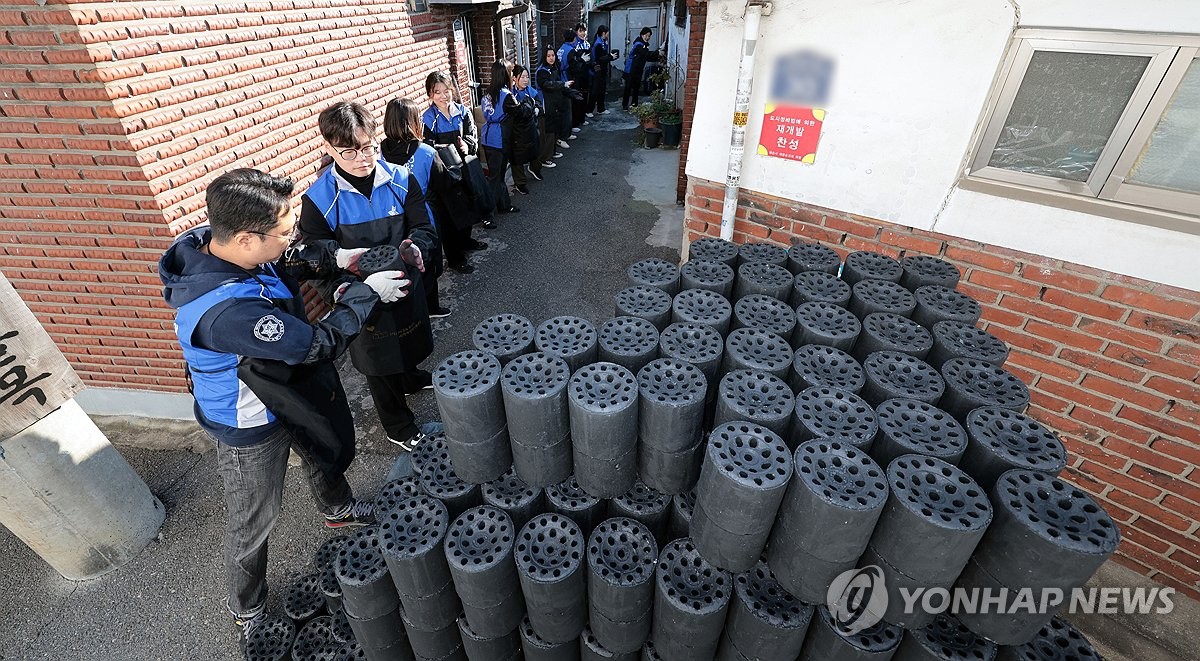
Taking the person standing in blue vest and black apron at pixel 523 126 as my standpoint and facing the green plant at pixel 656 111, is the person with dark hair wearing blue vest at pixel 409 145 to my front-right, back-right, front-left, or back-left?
back-right

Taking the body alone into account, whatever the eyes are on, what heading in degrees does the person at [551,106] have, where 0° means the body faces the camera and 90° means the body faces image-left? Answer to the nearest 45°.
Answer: approximately 315°

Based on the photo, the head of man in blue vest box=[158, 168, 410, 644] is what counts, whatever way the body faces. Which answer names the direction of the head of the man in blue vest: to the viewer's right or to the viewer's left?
to the viewer's right

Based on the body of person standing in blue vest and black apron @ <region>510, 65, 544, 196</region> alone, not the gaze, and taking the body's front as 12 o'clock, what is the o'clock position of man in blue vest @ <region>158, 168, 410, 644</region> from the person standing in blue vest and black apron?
The man in blue vest is roughly at 2 o'clock from the person standing in blue vest and black apron.

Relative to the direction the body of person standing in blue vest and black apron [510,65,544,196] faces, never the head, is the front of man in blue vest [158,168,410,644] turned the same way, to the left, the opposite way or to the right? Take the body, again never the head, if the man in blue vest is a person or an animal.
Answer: to the left

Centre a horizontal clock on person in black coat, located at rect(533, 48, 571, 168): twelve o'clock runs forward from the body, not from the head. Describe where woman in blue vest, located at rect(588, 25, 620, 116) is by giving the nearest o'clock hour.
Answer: The woman in blue vest is roughly at 8 o'clock from the person in black coat.

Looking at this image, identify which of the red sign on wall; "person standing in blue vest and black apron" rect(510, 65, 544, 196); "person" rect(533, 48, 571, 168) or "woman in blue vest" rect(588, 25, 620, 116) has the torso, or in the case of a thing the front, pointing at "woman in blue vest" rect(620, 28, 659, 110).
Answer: "woman in blue vest" rect(588, 25, 620, 116)

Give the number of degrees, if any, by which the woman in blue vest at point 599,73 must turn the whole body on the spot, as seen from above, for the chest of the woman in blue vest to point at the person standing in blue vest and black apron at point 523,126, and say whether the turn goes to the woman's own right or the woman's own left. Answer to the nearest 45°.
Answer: approximately 90° to the woman's own right

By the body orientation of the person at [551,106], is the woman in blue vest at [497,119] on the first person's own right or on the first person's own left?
on the first person's own right

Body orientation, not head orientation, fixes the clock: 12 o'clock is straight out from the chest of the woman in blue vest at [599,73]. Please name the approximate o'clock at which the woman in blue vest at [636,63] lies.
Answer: the woman in blue vest at [636,63] is roughly at 12 o'clock from the woman in blue vest at [599,73].

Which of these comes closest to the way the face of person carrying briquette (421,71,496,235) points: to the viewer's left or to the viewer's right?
to the viewer's right

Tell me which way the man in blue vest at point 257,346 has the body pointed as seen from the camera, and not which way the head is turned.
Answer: to the viewer's right

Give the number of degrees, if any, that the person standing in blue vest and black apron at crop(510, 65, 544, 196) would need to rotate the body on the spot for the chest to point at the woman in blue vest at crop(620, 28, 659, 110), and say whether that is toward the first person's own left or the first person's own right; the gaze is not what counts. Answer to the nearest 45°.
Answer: approximately 90° to the first person's own left
